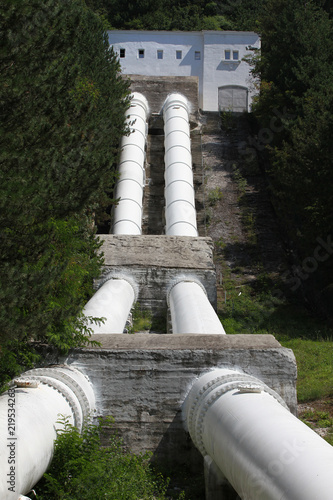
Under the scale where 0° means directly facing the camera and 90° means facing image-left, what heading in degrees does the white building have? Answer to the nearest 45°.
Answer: approximately 0°
